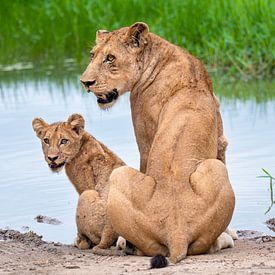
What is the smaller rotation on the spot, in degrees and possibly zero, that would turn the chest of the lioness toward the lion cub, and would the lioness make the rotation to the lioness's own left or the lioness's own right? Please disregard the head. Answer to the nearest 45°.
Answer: approximately 45° to the lioness's own left

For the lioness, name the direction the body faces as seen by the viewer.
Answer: away from the camera
